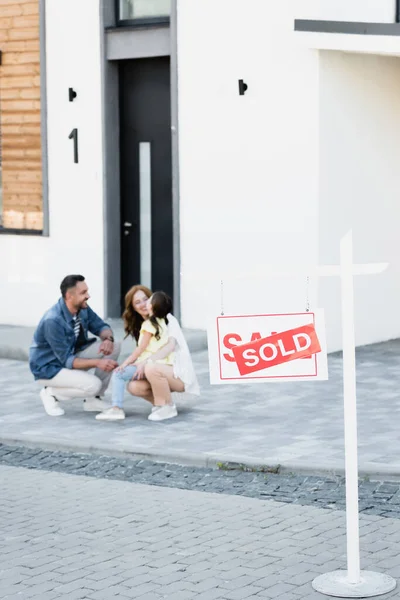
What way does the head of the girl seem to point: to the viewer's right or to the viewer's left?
to the viewer's left

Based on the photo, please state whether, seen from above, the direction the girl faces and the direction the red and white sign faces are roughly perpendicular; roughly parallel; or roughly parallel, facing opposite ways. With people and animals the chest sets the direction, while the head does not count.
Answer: roughly perpendicular

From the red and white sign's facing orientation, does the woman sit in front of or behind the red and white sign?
behind

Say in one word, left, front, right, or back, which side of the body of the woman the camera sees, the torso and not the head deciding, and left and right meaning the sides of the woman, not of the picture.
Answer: left

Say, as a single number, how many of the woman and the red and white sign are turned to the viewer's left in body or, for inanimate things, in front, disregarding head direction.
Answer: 1

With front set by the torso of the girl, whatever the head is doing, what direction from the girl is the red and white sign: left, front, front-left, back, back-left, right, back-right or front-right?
left

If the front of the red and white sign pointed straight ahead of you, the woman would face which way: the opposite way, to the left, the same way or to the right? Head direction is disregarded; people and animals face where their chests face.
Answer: to the right

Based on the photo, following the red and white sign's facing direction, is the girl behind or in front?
behind

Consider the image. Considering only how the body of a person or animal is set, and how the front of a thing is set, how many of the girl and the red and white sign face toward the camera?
1

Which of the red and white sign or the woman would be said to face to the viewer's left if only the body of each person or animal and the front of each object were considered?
the woman

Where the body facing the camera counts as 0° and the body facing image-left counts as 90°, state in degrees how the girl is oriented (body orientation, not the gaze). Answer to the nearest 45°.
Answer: approximately 90°

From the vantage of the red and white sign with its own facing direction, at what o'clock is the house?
The house is roughly at 6 o'clock from the red and white sign.
